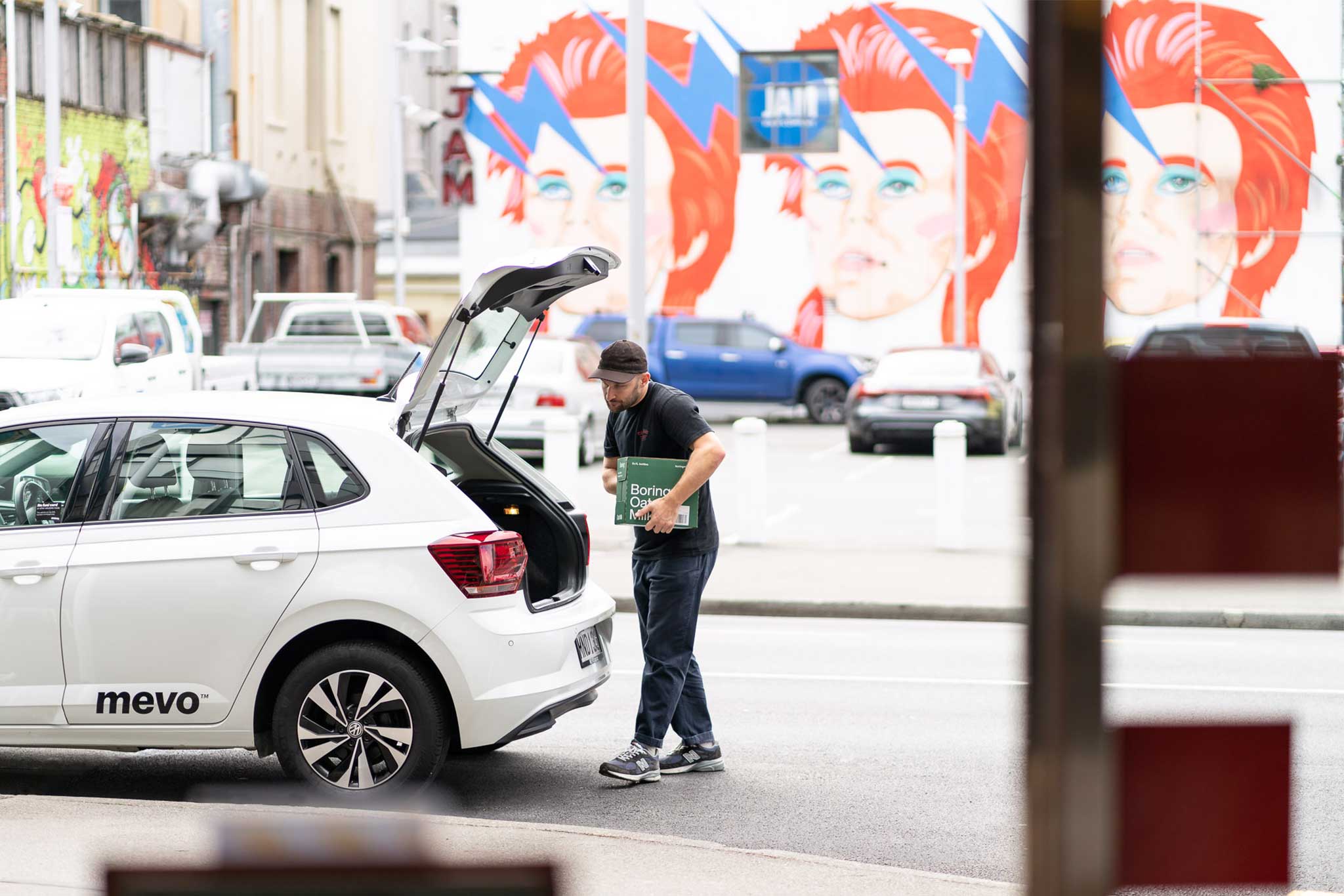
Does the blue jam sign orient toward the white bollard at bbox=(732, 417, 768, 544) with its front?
yes

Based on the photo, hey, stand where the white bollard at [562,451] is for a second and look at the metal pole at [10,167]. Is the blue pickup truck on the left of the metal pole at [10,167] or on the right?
right

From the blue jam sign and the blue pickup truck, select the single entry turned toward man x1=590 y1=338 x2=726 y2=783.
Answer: the blue jam sign

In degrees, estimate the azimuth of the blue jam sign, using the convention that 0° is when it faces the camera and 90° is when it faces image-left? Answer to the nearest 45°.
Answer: approximately 0°

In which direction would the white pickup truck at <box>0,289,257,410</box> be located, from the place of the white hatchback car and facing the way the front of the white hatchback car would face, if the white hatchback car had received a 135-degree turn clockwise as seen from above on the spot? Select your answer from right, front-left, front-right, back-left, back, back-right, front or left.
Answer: front-left

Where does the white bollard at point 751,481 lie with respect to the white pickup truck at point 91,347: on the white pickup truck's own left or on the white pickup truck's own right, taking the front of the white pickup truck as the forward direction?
on the white pickup truck's own left

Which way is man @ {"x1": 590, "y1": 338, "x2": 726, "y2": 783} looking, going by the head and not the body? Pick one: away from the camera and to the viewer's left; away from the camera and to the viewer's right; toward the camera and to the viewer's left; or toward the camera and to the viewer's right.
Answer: toward the camera and to the viewer's left

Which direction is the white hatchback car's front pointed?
to the viewer's left

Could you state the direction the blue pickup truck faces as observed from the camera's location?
facing to the right of the viewer

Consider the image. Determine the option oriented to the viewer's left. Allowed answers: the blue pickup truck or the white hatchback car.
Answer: the white hatchback car

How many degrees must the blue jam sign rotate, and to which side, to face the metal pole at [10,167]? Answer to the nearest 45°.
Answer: approximately 45° to its right

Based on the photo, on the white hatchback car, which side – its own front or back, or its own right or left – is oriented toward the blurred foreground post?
left

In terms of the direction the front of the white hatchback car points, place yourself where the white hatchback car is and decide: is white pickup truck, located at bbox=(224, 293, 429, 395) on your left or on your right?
on your right

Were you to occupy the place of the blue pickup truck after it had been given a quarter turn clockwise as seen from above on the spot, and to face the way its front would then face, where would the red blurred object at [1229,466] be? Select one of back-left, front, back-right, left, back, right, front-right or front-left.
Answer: front

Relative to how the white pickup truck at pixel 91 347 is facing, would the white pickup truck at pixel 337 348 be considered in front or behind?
behind

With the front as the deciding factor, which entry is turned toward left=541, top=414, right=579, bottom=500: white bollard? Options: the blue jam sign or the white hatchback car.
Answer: the blue jam sign

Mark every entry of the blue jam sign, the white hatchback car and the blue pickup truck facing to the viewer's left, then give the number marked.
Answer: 1
